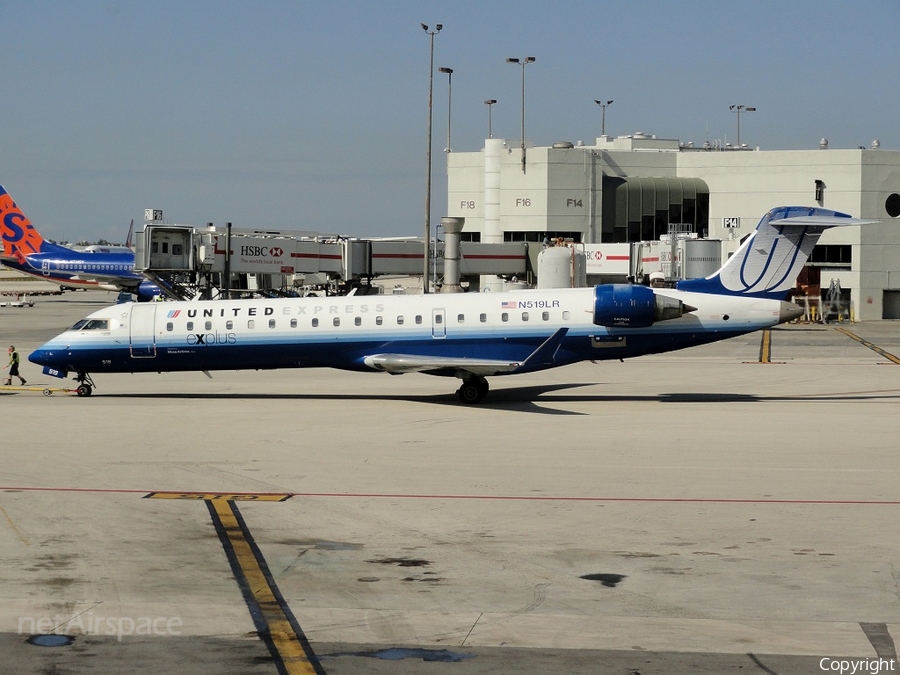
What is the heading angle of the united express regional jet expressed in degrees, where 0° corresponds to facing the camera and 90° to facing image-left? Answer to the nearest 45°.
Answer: approximately 90°
